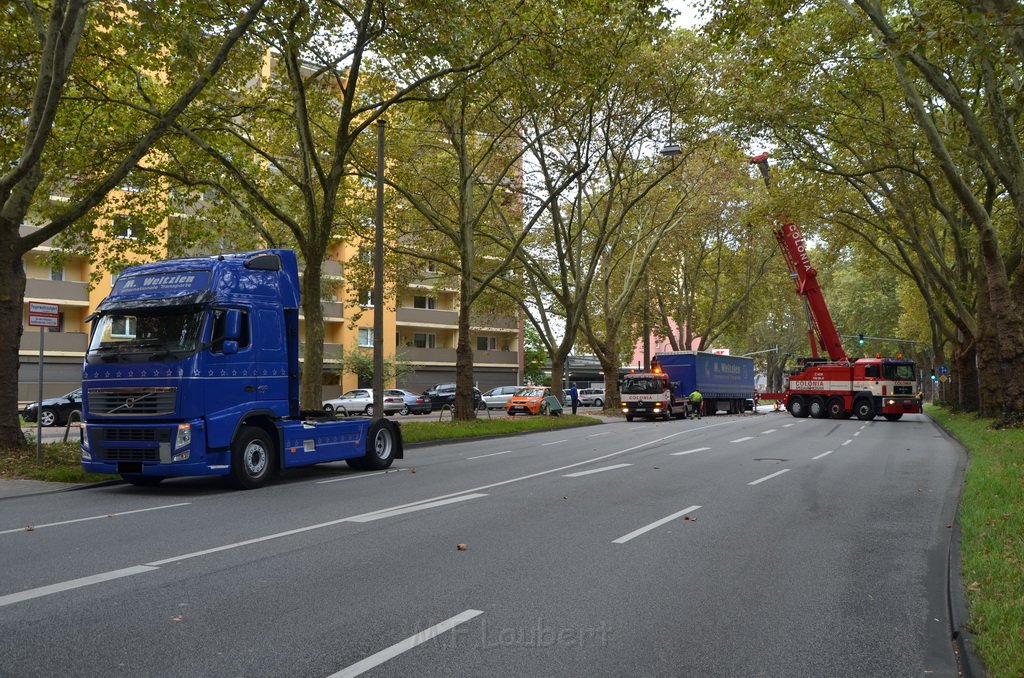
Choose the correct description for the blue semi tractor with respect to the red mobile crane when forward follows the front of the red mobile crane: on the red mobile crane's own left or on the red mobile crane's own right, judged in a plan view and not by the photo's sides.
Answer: on the red mobile crane's own right

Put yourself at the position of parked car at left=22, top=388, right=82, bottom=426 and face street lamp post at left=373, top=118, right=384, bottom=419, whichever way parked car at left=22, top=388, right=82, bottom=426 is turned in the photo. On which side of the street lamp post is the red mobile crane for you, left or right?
left

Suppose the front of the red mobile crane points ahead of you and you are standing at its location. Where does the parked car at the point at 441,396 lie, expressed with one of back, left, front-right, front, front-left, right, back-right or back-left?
back-right

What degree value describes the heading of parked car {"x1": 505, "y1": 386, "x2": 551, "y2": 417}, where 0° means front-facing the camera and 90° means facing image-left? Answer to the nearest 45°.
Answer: approximately 45°

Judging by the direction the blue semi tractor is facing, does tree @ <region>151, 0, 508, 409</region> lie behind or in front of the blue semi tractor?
behind

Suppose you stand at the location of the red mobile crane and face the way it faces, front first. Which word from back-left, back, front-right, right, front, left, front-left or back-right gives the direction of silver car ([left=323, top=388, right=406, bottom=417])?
back-right

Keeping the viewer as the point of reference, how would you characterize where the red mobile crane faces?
facing the viewer and to the right of the viewer

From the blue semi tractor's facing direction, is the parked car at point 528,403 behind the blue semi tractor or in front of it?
behind

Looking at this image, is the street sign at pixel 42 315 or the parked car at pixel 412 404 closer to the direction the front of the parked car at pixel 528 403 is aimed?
the street sign

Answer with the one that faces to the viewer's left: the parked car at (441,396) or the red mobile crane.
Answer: the parked car

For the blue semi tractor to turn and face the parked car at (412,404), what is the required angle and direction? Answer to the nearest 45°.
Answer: approximately 135° to its right

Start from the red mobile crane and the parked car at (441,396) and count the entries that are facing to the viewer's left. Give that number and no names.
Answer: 1

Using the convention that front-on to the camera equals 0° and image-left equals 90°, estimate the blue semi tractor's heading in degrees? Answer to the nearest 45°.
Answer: approximately 45°

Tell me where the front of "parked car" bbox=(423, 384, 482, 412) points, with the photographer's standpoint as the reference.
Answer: facing to the left of the viewer
